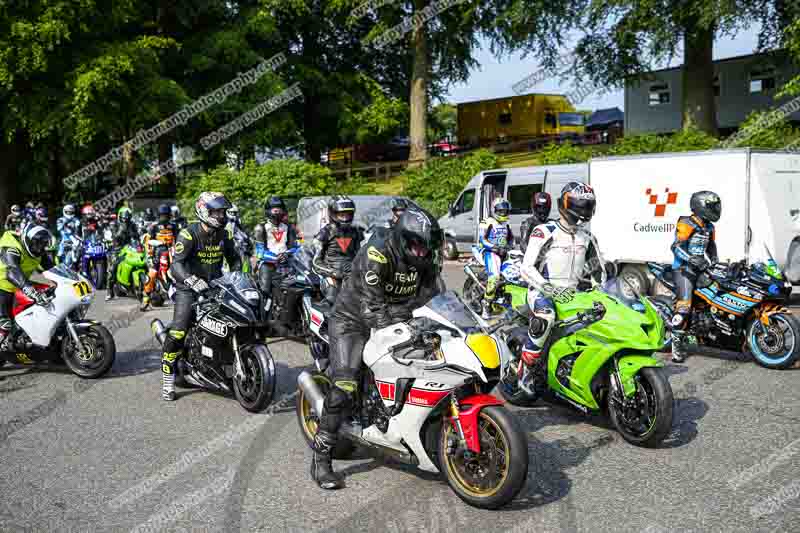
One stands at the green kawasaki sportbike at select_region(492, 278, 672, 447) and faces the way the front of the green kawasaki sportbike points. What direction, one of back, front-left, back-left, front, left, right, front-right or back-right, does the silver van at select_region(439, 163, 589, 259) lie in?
back-left

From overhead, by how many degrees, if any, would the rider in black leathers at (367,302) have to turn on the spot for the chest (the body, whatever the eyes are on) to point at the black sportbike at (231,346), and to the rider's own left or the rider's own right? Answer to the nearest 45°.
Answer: approximately 180°

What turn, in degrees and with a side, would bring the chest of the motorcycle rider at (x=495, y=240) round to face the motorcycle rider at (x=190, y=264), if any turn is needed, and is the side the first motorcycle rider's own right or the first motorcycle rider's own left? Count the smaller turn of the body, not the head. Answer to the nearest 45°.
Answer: approximately 90° to the first motorcycle rider's own right

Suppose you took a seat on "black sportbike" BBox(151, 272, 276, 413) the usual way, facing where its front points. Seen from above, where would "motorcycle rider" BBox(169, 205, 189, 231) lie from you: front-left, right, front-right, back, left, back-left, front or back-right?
back-left

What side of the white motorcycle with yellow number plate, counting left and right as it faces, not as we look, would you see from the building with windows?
left

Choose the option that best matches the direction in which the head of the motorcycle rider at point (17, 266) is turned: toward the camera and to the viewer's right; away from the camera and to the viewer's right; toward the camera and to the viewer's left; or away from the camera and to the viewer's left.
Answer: toward the camera and to the viewer's right

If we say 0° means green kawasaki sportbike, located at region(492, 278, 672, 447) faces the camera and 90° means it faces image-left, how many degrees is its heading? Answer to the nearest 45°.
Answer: approximately 315°

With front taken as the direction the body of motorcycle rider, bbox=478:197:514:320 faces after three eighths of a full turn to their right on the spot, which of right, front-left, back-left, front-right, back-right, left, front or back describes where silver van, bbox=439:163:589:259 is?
right

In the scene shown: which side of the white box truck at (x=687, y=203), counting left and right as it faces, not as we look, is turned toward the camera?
left

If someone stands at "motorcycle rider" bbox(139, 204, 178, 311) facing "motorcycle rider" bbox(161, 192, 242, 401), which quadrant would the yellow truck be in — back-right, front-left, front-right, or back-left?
back-left

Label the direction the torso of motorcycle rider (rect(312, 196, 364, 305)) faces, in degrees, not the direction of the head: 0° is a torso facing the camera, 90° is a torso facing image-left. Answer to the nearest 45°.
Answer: approximately 315°

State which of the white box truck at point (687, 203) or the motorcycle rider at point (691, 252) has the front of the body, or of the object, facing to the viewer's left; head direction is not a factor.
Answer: the white box truck

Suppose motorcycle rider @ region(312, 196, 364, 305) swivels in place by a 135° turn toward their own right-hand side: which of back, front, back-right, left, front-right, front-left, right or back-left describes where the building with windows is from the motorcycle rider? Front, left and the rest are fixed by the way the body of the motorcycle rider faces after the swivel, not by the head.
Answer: back-right
